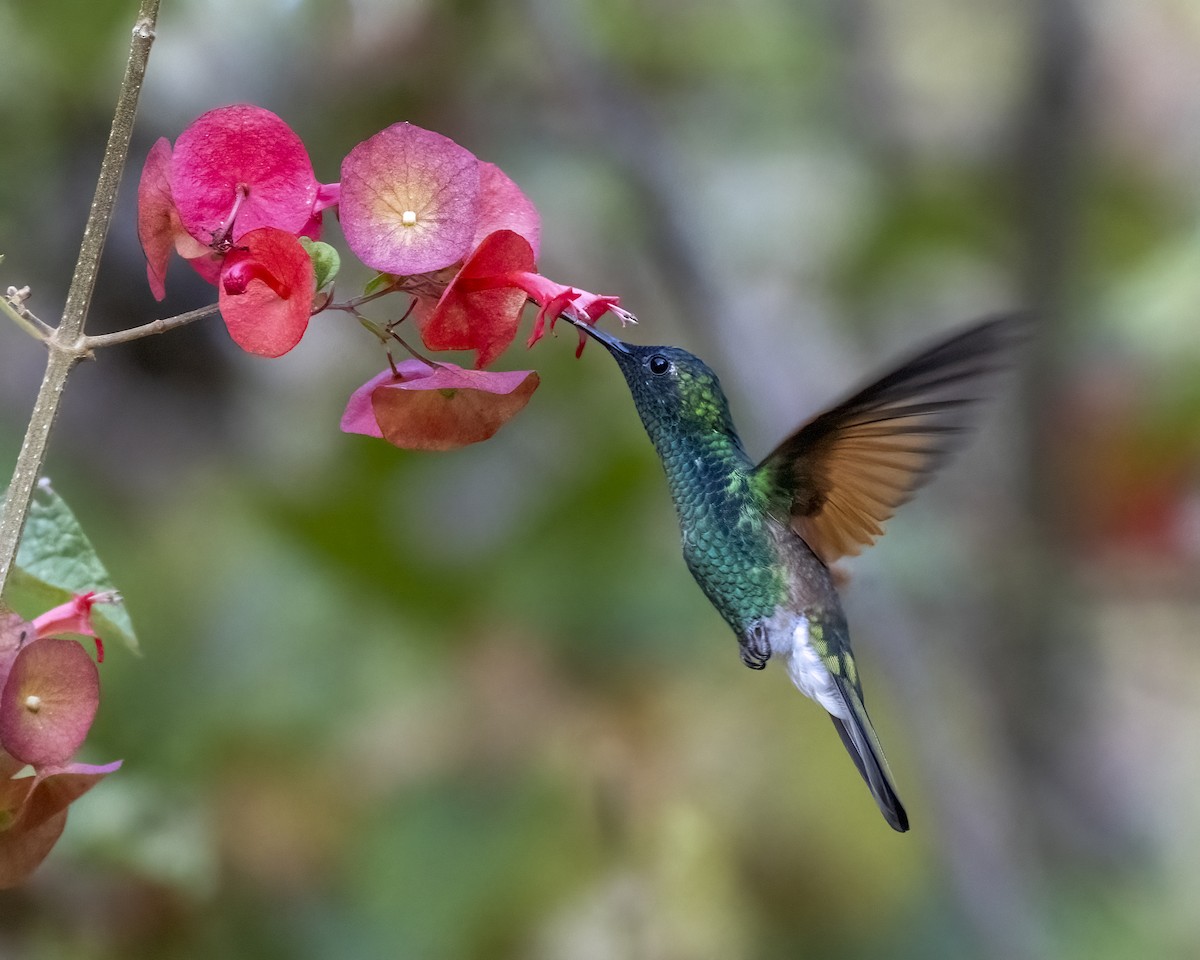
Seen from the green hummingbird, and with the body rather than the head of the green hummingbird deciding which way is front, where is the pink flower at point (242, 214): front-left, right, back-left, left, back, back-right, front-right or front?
front-left

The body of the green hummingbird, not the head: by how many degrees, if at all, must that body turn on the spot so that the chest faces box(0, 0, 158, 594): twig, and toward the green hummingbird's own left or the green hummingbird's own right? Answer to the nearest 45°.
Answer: approximately 45° to the green hummingbird's own left

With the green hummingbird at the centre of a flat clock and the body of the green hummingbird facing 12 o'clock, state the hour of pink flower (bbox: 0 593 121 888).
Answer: The pink flower is roughly at 12 o'clock from the green hummingbird.

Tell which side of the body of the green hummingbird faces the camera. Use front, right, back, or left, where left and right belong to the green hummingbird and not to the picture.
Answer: left
